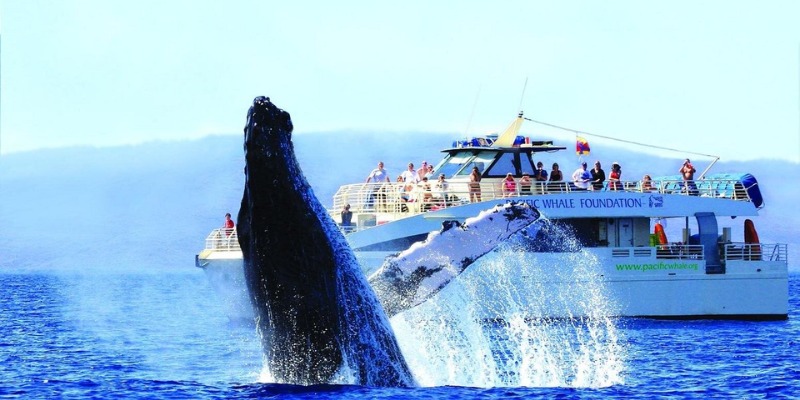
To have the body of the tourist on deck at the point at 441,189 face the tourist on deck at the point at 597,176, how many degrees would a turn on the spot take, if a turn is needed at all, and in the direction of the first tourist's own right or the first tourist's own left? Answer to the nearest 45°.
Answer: approximately 135° to the first tourist's own left

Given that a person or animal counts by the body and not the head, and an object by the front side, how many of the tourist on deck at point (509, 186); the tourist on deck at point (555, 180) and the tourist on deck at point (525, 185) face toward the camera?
3

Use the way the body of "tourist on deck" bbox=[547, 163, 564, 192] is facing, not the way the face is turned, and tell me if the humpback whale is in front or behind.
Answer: in front

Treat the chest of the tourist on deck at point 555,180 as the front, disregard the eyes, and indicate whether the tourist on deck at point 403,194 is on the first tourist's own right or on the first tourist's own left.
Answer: on the first tourist's own right

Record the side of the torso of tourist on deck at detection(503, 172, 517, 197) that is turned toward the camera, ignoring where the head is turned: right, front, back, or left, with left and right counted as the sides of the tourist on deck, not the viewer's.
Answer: front

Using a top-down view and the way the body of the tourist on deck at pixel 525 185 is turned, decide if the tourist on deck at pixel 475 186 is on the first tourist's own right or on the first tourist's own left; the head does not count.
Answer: on the first tourist's own right

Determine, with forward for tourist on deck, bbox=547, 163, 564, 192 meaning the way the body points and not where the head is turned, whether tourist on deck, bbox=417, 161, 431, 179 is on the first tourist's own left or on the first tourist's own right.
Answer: on the first tourist's own right

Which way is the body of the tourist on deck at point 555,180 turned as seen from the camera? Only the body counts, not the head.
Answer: toward the camera

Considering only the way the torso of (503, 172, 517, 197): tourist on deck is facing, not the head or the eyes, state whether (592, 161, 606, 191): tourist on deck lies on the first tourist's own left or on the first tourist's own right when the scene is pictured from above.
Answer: on the first tourist's own left

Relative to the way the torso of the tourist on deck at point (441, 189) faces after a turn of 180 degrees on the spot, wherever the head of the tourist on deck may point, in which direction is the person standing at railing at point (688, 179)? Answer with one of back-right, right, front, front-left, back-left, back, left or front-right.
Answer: front-right

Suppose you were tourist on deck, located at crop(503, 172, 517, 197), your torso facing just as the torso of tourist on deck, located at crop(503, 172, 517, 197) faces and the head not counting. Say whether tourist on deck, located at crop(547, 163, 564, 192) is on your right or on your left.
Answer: on your left

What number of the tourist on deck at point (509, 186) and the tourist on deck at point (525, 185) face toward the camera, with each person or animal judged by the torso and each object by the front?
2

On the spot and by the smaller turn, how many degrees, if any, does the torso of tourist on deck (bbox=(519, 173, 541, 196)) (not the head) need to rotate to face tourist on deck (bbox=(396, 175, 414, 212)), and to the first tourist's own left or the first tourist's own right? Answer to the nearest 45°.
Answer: approximately 90° to the first tourist's own right

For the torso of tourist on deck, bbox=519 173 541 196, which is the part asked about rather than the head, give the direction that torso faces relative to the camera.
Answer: toward the camera

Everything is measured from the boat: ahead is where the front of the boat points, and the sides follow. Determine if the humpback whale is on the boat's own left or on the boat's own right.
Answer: on the boat's own left

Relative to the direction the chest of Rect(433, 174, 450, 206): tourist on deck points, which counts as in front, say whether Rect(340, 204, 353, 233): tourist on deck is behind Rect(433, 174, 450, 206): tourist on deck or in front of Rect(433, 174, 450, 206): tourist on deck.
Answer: in front
